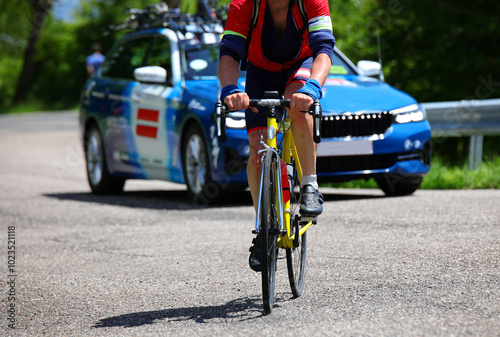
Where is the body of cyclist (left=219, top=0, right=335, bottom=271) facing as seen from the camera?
toward the camera

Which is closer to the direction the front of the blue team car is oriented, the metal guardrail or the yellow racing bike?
the yellow racing bike

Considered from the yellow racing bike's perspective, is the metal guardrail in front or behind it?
behind

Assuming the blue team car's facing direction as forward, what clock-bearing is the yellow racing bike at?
The yellow racing bike is roughly at 1 o'clock from the blue team car.

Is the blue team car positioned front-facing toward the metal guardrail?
no

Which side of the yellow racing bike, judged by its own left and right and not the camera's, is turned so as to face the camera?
front

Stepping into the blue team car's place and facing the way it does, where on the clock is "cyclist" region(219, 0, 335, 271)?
The cyclist is roughly at 1 o'clock from the blue team car.

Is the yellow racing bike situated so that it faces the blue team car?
no

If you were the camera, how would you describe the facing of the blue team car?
facing the viewer and to the right of the viewer
